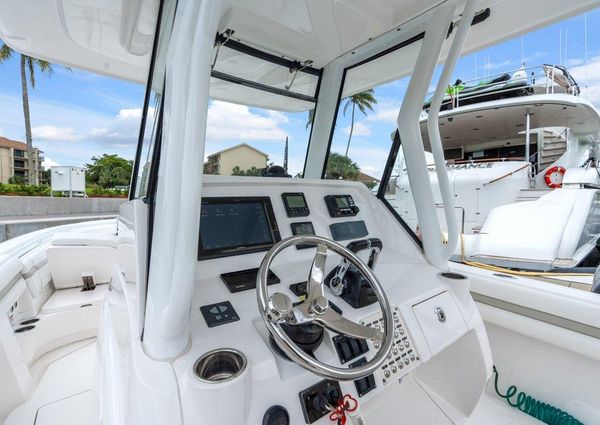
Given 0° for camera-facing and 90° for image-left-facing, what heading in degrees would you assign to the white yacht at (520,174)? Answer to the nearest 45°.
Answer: approximately 225°
